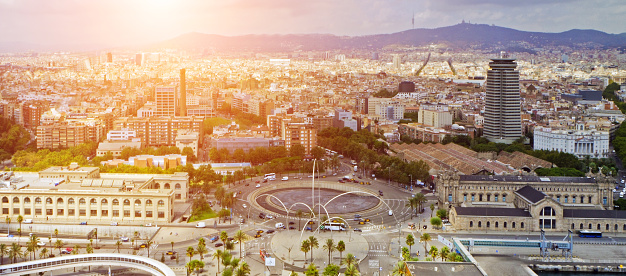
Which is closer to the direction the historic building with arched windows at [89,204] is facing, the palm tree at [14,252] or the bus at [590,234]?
the palm tree

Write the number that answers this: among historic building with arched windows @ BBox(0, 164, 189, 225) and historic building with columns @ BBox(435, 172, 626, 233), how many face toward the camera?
2

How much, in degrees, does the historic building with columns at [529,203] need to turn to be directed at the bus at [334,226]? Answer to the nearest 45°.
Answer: approximately 45° to its right

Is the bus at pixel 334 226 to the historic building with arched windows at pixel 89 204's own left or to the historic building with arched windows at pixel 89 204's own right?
on its left

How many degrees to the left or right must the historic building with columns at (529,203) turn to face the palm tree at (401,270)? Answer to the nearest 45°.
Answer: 0° — it already faces it

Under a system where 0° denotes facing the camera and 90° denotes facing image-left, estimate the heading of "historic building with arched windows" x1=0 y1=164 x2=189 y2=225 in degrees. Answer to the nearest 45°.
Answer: approximately 0°
